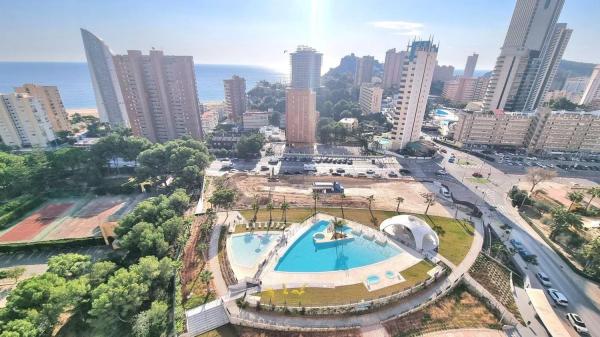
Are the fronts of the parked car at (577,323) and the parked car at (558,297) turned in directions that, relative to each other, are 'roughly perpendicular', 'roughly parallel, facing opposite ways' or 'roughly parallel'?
roughly parallel

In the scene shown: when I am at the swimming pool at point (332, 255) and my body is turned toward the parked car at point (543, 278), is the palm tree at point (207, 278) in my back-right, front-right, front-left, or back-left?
back-right

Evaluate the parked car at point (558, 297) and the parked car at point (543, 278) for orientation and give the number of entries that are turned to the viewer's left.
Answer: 0
